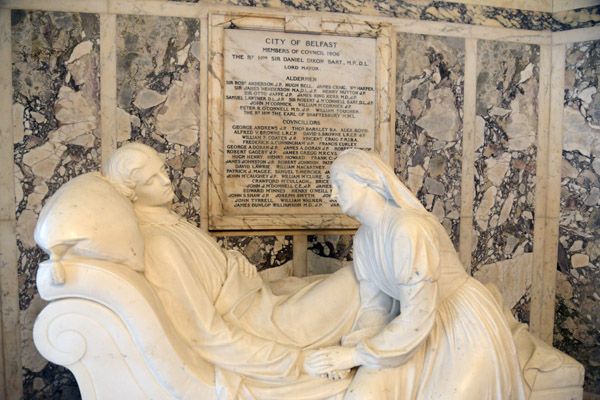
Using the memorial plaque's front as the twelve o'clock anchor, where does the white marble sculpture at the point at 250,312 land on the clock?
The white marble sculpture is roughly at 12 o'clock from the memorial plaque.

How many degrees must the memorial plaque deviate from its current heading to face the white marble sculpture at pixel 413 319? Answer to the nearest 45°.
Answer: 0° — it already faces it

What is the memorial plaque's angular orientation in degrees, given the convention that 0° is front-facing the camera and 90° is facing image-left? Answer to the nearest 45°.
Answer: approximately 0°

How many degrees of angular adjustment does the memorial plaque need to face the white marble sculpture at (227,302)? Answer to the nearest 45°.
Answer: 0° — it already faces it
